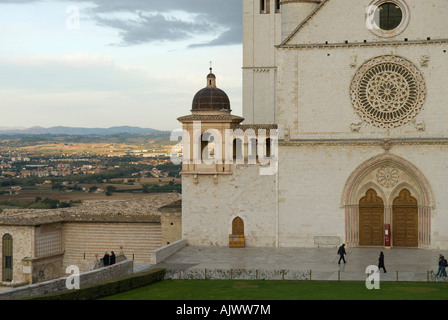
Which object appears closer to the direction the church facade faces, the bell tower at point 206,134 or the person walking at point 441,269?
the person walking

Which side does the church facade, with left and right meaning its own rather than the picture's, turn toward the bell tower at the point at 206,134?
right

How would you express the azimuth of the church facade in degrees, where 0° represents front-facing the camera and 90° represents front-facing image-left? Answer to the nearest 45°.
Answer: approximately 0°

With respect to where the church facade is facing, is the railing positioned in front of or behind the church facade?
in front

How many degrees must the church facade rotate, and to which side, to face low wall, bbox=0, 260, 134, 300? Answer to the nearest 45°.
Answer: approximately 45° to its right

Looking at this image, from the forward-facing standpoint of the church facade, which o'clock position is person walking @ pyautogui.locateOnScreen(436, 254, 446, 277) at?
The person walking is roughly at 11 o'clock from the church facade.

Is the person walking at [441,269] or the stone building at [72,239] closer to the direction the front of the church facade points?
the person walking

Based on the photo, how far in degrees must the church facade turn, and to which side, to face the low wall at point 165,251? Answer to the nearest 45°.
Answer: approximately 90° to its right

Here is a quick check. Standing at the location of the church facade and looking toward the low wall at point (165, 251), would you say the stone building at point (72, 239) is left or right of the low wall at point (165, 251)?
right
